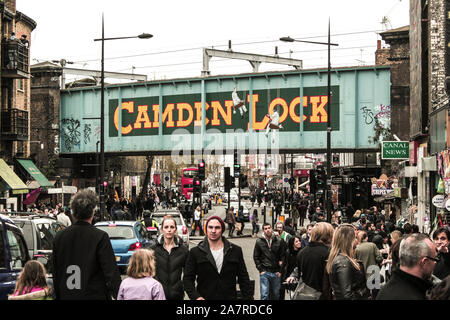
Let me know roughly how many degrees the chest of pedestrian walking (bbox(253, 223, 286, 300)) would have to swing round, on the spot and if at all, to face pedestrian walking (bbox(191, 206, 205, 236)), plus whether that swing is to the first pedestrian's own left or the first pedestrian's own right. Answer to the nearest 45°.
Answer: approximately 180°

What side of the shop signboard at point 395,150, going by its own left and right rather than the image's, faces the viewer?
front

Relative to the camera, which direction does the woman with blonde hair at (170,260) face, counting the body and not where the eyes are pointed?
toward the camera

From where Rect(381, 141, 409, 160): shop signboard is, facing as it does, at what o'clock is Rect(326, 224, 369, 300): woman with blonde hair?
The woman with blonde hair is roughly at 12 o'clock from the shop signboard.

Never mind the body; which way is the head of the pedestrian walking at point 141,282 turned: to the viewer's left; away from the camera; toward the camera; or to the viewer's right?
away from the camera

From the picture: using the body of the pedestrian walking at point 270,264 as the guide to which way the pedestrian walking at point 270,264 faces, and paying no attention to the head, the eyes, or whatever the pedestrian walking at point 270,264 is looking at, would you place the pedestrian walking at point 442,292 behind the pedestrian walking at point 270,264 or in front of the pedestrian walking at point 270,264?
in front

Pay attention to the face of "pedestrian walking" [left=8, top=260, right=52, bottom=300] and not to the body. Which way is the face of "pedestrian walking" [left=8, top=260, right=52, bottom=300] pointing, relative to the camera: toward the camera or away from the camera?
away from the camera

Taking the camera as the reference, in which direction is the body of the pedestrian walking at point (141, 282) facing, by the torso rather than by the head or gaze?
away from the camera

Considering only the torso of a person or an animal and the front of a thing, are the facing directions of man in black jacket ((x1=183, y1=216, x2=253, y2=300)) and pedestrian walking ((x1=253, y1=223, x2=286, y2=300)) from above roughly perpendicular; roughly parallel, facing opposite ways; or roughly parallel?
roughly parallel

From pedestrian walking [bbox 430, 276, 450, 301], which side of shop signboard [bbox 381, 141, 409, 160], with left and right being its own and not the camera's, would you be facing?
front
